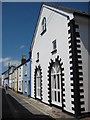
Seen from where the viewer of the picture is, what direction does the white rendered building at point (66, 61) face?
facing the viewer and to the left of the viewer
